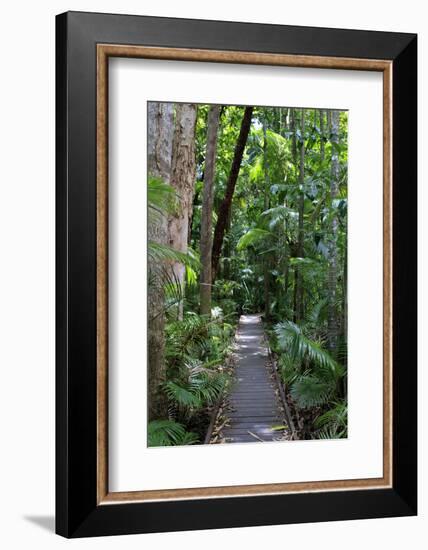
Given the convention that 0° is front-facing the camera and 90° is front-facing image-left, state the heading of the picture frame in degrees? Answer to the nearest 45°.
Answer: approximately 315°
